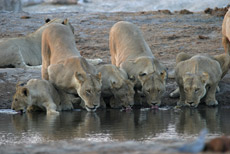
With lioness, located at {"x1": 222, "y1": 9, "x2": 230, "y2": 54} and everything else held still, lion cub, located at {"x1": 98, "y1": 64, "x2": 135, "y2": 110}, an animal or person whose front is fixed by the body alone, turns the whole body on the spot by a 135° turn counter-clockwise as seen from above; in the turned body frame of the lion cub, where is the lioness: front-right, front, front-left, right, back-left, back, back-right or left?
front-right

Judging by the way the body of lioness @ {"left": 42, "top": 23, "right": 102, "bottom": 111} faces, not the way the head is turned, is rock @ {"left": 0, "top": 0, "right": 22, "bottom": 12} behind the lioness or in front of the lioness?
behind

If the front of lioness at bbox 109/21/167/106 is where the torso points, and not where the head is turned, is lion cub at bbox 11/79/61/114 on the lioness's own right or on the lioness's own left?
on the lioness's own right

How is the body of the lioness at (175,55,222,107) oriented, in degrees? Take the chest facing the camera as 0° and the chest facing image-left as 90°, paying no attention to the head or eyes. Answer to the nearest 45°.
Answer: approximately 0°

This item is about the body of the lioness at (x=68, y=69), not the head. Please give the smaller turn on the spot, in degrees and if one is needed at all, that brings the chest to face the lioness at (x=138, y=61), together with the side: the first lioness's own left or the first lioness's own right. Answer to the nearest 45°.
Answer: approximately 45° to the first lioness's own left

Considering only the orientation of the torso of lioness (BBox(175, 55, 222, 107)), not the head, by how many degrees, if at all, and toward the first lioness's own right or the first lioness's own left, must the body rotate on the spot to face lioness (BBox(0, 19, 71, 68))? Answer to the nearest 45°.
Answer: approximately 135° to the first lioness's own right

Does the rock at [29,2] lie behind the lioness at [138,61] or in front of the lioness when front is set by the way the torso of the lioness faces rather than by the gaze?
behind

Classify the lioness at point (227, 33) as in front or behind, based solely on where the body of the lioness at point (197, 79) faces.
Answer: behind

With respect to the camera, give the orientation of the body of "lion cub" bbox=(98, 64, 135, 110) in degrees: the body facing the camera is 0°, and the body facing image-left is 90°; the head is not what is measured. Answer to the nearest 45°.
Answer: approximately 315°

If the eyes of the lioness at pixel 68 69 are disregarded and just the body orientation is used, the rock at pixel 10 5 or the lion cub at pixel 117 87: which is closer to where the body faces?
the lion cub
